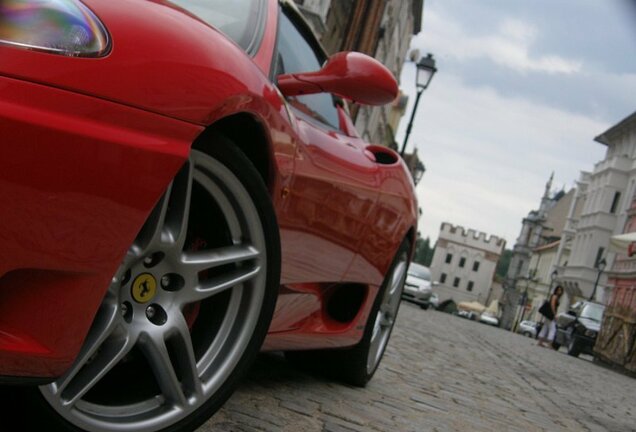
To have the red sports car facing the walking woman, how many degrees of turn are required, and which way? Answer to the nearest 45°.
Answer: approximately 180°

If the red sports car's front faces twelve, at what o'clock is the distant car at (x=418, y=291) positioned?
The distant car is roughly at 5 o'clock from the red sports car.

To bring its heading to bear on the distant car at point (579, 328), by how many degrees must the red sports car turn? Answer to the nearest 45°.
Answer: approximately 180°

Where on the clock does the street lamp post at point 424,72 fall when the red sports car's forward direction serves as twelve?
The street lamp post is roughly at 5 o'clock from the red sports car.

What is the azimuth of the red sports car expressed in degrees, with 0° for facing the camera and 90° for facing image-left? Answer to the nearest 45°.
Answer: approximately 45°
